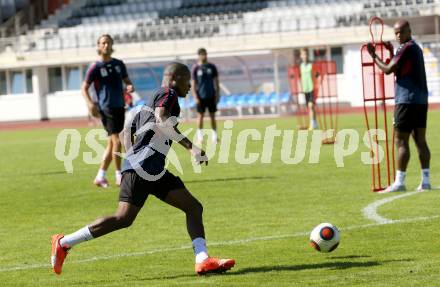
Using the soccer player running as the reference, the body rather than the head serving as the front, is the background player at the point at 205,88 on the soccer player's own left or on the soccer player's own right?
on the soccer player's own left

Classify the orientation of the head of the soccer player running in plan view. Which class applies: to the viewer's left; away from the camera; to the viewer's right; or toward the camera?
to the viewer's right

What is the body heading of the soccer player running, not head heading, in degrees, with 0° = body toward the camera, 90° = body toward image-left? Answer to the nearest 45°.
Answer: approximately 270°

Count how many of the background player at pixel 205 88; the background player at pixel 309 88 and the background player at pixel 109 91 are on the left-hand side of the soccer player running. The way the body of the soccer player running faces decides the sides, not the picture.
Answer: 3

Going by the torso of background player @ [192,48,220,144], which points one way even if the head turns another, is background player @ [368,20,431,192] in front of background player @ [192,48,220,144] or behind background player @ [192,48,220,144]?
in front

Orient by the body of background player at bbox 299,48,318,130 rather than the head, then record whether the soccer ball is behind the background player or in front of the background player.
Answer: in front

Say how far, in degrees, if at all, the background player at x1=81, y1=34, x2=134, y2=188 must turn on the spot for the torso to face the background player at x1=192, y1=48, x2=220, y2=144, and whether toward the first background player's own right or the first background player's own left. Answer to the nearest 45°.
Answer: approximately 180°
